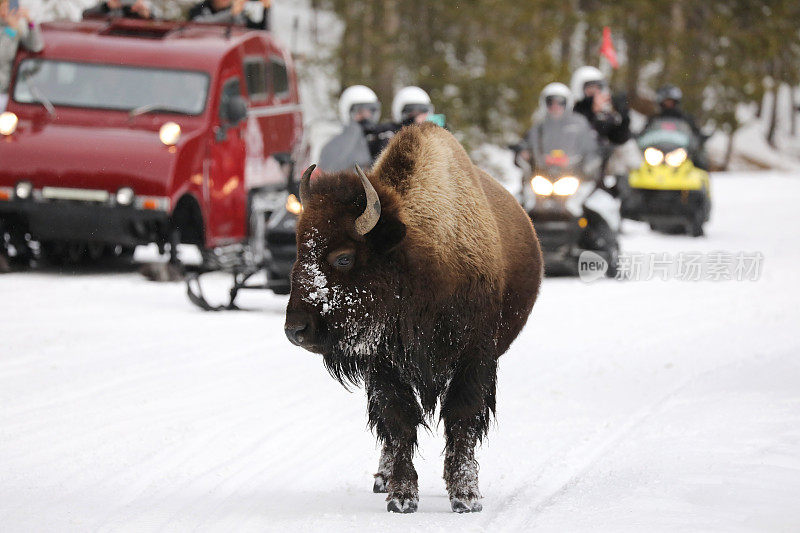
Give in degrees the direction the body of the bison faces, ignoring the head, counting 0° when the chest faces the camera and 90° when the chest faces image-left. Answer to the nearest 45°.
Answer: approximately 45°

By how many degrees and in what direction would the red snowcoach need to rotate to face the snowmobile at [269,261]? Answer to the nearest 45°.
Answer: approximately 90° to its left

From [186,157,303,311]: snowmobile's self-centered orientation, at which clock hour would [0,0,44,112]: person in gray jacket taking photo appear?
The person in gray jacket taking photo is roughly at 3 o'clock from the snowmobile.

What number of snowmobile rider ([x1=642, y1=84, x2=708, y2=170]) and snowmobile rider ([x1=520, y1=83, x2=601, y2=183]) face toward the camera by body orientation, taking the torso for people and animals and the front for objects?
2

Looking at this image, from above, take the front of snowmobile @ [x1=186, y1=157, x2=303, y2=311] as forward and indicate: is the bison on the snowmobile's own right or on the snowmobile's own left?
on the snowmobile's own left

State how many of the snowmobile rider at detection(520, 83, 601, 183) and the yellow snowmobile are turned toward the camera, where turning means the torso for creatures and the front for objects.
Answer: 2

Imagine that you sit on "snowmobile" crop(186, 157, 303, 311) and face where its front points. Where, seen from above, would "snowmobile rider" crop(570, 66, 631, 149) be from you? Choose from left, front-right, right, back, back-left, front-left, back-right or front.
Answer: back
